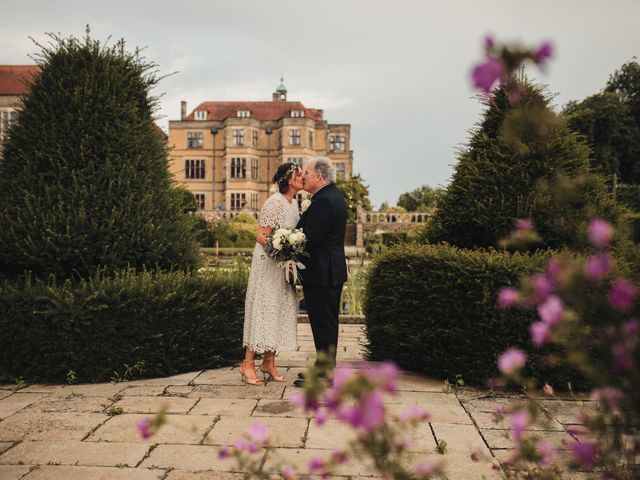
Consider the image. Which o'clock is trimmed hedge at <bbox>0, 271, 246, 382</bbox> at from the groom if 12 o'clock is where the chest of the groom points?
The trimmed hedge is roughly at 12 o'clock from the groom.

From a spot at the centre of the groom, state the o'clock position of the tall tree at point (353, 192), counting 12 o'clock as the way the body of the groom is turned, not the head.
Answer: The tall tree is roughly at 3 o'clock from the groom.

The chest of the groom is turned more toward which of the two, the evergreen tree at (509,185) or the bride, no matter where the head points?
the bride

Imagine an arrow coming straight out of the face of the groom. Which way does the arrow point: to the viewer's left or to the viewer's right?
to the viewer's left

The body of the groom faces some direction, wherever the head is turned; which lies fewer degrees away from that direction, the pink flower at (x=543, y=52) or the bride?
the bride

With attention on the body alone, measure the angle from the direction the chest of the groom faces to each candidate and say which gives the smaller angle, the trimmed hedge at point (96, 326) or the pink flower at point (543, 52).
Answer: the trimmed hedge

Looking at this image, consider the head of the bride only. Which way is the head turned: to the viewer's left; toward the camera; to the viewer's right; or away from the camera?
to the viewer's right

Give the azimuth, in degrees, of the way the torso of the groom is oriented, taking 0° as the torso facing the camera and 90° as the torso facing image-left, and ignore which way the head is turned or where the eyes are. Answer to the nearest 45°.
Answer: approximately 90°

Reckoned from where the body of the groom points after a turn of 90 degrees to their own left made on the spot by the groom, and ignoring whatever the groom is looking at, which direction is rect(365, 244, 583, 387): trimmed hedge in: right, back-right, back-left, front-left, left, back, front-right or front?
left
